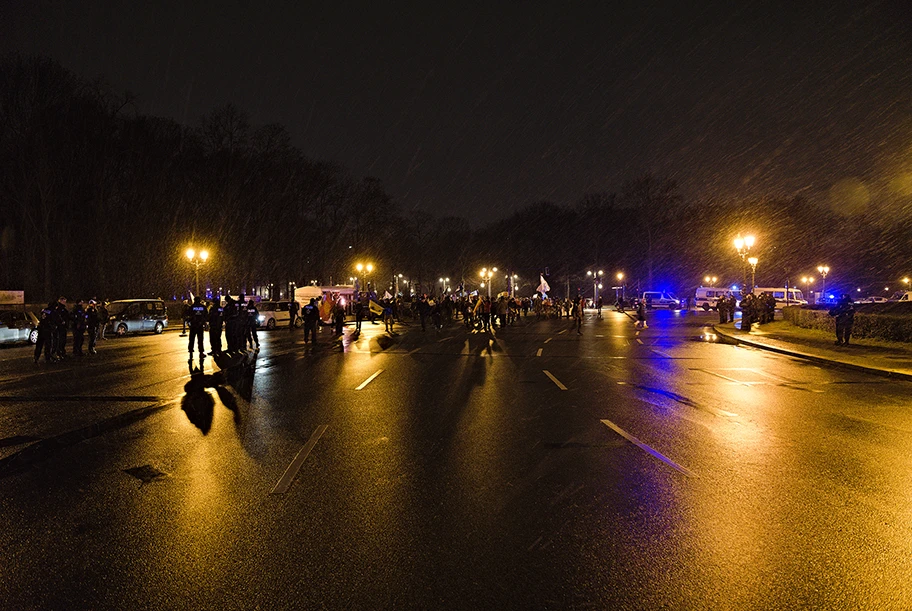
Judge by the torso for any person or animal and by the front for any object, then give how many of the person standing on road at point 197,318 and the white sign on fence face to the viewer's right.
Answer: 0

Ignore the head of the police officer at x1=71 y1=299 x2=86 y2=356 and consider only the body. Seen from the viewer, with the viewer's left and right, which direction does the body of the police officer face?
facing to the right of the viewer

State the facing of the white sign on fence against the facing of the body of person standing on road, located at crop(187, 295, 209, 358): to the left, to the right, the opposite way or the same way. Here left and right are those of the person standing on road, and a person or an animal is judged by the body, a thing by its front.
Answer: the opposite way

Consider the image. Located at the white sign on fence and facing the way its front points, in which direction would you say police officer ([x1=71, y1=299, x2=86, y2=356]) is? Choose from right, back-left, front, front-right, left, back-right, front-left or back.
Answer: front

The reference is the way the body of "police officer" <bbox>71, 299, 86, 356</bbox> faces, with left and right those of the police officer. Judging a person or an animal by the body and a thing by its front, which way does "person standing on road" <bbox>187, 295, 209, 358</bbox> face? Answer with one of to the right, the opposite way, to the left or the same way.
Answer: to the left

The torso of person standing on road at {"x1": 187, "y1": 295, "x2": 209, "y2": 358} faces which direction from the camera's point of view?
away from the camera

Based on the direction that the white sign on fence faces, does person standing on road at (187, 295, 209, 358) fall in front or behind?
in front

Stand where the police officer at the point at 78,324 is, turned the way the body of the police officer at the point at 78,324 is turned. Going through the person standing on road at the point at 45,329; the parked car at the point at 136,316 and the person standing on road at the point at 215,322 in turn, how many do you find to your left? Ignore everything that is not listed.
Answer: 1

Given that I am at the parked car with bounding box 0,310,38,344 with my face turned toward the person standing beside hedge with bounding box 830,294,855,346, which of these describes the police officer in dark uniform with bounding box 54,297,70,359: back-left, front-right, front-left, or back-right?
front-right

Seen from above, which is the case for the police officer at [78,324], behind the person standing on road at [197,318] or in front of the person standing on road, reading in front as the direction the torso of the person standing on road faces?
in front

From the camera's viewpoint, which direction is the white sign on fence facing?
toward the camera
